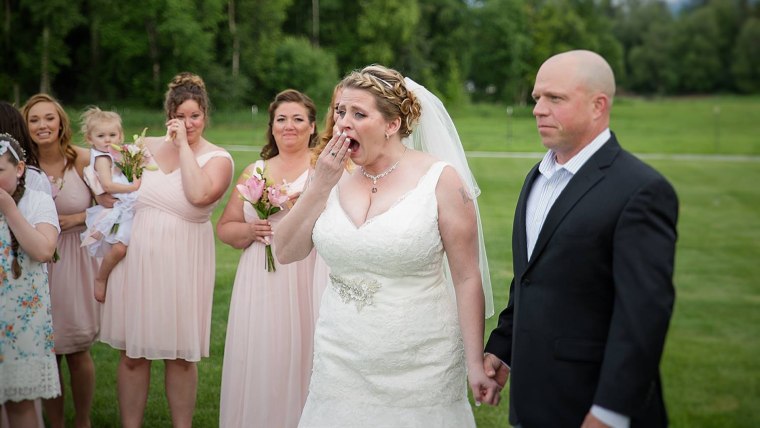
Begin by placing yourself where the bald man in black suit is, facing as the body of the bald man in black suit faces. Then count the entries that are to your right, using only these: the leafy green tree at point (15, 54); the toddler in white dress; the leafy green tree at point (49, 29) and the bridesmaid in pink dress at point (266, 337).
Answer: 4

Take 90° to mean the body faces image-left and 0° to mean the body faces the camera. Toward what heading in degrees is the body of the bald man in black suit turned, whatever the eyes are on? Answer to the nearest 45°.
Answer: approximately 45°

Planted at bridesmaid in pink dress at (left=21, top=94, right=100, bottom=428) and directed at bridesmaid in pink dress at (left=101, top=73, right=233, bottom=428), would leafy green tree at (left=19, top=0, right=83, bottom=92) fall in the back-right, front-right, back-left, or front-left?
back-left

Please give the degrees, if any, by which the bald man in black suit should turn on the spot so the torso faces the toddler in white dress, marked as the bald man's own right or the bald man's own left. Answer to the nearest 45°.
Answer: approximately 90° to the bald man's own right

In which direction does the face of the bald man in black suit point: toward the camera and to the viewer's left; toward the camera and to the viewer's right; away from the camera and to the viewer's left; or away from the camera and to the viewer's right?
toward the camera and to the viewer's left

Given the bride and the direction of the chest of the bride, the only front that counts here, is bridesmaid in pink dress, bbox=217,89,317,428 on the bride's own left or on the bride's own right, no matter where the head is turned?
on the bride's own right

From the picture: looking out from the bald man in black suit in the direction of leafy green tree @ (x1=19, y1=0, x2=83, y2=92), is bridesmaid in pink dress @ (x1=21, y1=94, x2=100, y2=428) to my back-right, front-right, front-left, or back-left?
front-left

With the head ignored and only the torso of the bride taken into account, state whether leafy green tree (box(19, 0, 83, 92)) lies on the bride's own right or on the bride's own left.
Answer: on the bride's own right

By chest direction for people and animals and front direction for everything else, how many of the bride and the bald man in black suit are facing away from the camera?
0

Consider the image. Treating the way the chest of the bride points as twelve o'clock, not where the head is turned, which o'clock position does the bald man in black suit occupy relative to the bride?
The bald man in black suit is roughly at 9 o'clock from the bride.

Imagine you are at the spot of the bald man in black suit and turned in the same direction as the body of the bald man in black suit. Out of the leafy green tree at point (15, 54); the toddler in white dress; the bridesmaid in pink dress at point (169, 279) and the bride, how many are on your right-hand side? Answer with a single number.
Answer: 4

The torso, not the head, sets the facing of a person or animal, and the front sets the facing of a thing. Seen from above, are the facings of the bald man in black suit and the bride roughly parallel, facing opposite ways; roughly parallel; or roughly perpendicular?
roughly parallel

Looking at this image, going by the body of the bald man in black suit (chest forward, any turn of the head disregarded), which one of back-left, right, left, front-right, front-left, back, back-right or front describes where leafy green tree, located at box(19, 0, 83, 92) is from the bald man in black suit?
right

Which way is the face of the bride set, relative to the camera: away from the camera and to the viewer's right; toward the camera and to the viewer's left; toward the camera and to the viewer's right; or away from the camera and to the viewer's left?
toward the camera and to the viewer's left

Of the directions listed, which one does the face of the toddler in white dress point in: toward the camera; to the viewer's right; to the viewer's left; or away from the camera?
toward the camera

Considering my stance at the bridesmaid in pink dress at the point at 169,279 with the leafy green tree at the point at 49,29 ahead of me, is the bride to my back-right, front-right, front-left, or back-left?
back-right

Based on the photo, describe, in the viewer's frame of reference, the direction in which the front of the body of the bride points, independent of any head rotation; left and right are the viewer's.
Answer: facing the viewer and to the left of the viewer

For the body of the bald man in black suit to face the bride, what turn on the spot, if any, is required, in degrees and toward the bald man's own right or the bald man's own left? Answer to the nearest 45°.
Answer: approximately 90° to the bald man's own right
